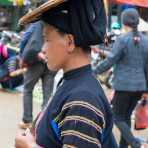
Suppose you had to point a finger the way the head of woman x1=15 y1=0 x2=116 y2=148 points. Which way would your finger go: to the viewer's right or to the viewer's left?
to the viewer's left

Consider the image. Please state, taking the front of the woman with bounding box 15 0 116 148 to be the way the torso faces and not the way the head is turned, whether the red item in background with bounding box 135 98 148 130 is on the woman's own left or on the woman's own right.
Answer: on the woman's own right

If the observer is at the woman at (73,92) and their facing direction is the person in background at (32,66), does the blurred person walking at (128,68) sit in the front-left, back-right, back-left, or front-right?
front-right

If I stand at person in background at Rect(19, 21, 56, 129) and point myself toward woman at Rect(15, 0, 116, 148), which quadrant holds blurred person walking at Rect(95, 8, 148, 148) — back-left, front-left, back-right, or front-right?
front-left

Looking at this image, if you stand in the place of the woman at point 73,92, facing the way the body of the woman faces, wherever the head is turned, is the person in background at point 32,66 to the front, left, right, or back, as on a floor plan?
right

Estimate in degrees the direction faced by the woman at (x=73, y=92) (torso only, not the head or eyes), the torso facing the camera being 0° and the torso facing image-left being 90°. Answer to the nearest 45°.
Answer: approximately 90°

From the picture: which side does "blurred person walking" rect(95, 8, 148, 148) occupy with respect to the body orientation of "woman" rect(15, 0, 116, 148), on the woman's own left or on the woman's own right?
on the woman's own right

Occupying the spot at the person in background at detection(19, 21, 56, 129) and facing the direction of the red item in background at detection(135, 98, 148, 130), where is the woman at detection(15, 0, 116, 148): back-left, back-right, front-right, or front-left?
front-right
